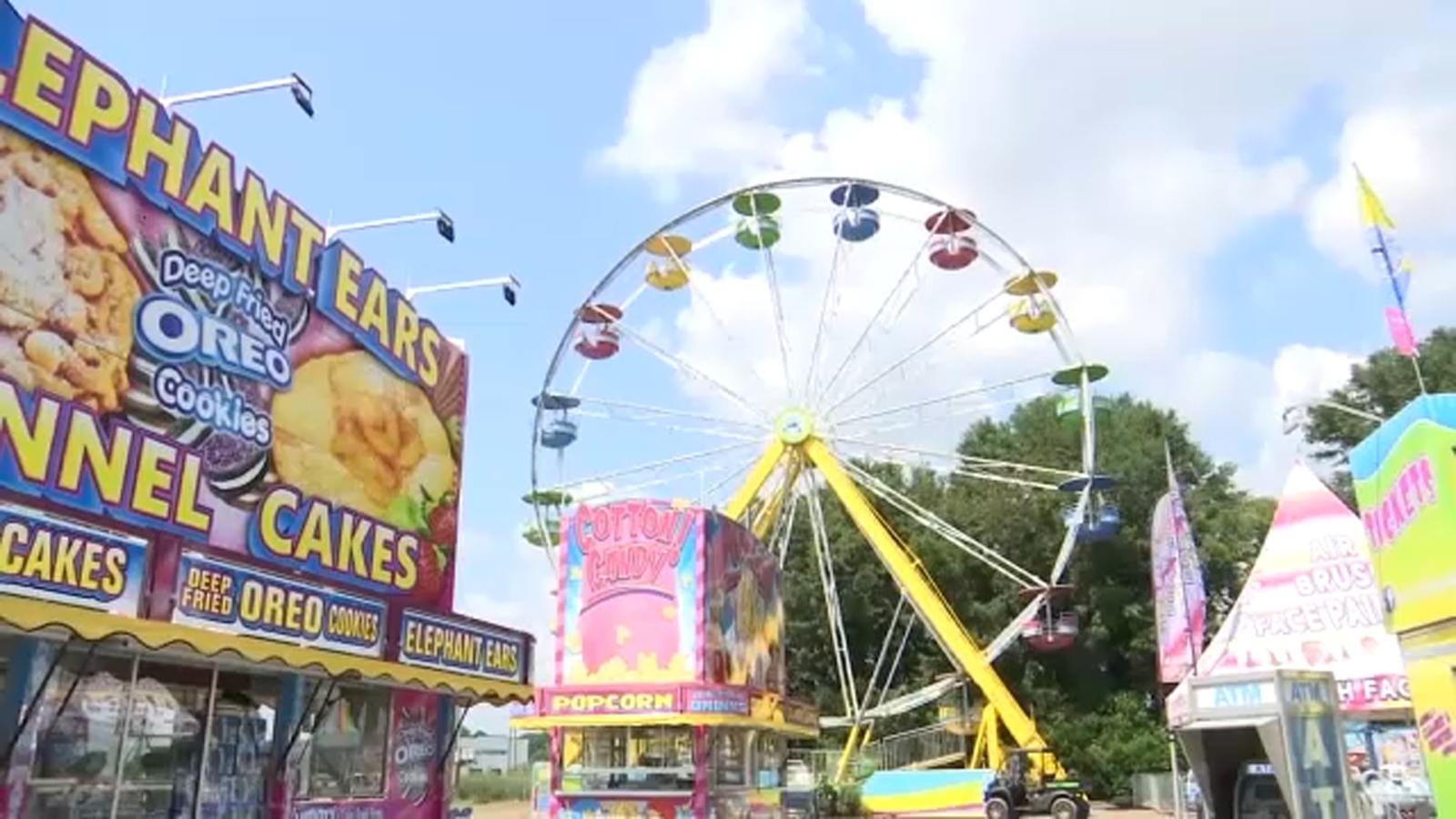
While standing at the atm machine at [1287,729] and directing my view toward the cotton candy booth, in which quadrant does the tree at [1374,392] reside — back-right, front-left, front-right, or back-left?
front-right

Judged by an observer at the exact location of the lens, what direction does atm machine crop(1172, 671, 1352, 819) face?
facing the viewer and to the left of the viewer

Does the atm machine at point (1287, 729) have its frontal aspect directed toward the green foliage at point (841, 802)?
no

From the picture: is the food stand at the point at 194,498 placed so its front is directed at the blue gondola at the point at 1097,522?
no

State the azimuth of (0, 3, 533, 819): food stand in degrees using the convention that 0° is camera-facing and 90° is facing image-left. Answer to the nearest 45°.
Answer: approximately 315°

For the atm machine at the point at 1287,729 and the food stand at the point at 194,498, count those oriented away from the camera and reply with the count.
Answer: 0

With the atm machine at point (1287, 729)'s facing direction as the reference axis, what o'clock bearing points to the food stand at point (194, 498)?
The food stand is roughly at 1 o'clock from the atm machine.

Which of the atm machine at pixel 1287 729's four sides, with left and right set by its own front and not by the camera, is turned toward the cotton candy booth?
right

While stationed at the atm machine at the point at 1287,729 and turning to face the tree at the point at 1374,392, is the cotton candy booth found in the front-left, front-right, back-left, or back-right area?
front-left

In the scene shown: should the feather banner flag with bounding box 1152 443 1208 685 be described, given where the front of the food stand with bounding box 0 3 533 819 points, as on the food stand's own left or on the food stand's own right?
on the food stand's own left

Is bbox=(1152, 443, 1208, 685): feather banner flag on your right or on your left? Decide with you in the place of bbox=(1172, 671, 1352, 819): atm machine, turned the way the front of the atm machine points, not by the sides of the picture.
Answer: on your right
